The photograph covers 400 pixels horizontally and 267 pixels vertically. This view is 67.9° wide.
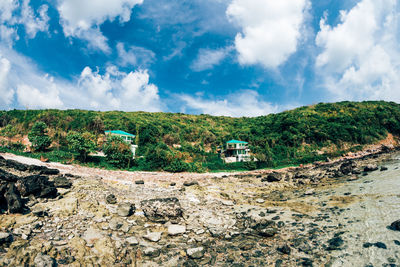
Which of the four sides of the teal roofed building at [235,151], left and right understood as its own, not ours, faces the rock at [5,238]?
front

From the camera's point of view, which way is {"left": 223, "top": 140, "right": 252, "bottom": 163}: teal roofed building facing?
toward the camera

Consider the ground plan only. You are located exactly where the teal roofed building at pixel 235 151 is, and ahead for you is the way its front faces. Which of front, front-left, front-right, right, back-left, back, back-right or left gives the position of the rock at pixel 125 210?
front

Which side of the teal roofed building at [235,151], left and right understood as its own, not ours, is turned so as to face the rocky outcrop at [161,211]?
front

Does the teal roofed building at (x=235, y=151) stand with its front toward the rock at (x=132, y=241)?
yes

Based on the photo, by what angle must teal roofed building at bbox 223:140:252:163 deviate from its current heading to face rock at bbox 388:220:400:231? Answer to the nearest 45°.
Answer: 0° — it already faces it

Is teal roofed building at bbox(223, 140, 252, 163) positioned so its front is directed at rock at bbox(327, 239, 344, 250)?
yes

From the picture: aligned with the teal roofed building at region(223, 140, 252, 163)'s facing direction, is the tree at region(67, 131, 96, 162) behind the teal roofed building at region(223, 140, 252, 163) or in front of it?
in front

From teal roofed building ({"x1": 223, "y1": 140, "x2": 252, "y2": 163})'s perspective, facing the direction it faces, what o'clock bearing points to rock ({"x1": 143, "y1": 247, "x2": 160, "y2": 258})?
The rock is roughly at 12 o'clock from the teal roofed building.

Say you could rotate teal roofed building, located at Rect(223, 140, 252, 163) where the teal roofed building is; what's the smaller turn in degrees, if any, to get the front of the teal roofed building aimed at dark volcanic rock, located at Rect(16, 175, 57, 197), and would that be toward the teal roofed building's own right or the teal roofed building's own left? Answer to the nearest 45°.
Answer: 0° — it already faces it

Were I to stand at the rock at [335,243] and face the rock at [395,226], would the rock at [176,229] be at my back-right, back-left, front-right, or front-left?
back-left

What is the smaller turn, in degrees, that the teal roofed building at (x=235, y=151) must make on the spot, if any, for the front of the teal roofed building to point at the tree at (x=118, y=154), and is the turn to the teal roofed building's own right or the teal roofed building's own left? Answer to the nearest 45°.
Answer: approximately 45° to the teal roofed building's own right

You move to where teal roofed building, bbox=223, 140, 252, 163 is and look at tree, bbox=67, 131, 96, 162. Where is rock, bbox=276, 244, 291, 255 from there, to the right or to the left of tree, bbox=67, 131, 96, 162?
left

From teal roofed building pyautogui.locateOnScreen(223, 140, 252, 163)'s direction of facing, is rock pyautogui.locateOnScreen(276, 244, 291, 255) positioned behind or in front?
in front
